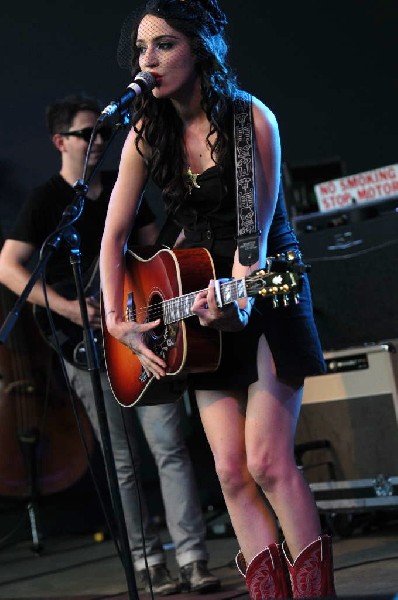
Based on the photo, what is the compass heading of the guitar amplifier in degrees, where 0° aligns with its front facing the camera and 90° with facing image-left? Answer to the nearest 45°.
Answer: approximately 0°

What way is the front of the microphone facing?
to the viewer's right

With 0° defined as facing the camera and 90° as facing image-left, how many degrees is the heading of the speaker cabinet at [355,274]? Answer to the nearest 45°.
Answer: approximately 0°

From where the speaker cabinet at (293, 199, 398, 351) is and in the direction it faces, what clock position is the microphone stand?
The microphone stand is roughly at 1 o'clock from the speaker cabinet.

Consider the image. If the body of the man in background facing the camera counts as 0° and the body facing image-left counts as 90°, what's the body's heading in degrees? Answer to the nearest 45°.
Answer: approximately 315°

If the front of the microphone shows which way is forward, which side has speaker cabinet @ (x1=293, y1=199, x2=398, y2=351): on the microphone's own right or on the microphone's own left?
on the microphone's own left

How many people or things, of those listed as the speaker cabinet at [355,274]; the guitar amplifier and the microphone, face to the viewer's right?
1

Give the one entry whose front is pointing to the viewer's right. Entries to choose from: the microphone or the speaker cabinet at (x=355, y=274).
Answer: the microphone

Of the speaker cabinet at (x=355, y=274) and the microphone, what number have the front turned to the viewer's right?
1

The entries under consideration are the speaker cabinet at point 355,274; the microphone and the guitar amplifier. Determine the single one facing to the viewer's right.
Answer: the microphone

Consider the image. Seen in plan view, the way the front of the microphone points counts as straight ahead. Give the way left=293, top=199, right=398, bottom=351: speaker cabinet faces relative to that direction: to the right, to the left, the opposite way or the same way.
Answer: to the right

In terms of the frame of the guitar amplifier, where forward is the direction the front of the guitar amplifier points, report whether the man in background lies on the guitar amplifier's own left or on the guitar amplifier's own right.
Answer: on the guitar amplifier's own right

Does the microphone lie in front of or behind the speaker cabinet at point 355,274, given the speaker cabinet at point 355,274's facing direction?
in front
